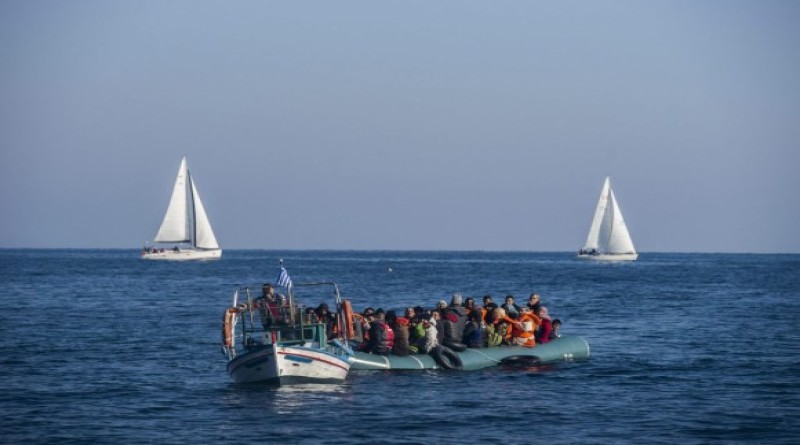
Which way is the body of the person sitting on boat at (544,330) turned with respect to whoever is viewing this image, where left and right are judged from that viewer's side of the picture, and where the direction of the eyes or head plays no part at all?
facing to the left of the viewer

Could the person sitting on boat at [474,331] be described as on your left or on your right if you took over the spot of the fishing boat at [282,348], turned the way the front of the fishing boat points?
on your left

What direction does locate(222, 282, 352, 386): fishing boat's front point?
toward the camera
